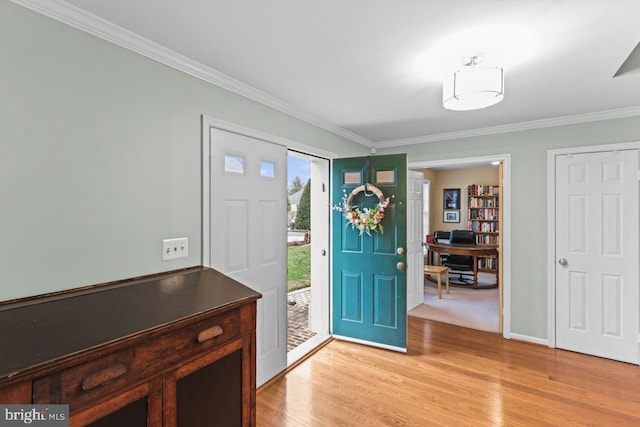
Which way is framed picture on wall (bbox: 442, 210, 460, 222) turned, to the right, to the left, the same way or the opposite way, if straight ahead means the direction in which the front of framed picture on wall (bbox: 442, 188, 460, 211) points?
the same way

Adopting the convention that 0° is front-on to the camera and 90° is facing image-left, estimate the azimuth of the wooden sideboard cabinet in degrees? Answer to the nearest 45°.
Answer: approximately 315°

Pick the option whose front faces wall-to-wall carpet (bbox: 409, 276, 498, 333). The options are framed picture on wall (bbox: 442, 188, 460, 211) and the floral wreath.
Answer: the framed picture on wall

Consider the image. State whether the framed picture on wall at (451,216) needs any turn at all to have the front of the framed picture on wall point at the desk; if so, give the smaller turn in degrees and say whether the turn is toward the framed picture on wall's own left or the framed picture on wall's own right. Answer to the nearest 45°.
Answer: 0° — it already faces it

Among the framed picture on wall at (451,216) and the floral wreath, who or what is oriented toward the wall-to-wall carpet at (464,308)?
the framed picture on wall

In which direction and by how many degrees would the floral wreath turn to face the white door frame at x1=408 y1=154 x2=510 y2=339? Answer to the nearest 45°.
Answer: approximately 90° to its left

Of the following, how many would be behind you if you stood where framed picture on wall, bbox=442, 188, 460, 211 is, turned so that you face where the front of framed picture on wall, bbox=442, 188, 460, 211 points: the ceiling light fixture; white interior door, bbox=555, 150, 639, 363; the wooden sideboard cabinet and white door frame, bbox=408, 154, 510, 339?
0

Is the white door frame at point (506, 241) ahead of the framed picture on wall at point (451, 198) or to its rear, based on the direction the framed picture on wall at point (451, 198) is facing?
ahead

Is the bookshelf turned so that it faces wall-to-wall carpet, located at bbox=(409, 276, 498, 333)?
yes

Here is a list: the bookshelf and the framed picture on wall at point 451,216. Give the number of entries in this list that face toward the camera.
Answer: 2

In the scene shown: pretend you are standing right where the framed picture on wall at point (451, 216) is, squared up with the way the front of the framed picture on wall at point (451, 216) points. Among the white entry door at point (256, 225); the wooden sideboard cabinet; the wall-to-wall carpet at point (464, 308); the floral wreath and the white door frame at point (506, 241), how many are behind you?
0

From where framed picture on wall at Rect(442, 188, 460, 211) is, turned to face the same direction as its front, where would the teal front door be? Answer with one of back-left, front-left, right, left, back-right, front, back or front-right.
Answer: front

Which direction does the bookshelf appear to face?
toward the camera

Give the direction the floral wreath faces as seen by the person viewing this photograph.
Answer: facing the viewer

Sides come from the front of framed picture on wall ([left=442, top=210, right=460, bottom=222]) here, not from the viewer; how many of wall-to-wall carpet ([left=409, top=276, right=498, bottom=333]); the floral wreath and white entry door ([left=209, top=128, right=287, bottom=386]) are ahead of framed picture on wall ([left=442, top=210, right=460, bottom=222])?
3

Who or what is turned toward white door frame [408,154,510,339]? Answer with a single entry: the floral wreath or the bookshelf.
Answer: the bookshelf

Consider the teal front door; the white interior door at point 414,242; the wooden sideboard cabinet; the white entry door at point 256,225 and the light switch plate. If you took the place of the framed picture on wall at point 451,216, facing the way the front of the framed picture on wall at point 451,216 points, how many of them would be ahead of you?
5

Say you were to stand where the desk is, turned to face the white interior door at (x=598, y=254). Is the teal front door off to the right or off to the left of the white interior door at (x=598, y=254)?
right

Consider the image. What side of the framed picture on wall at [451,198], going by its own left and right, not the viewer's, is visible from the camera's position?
front
